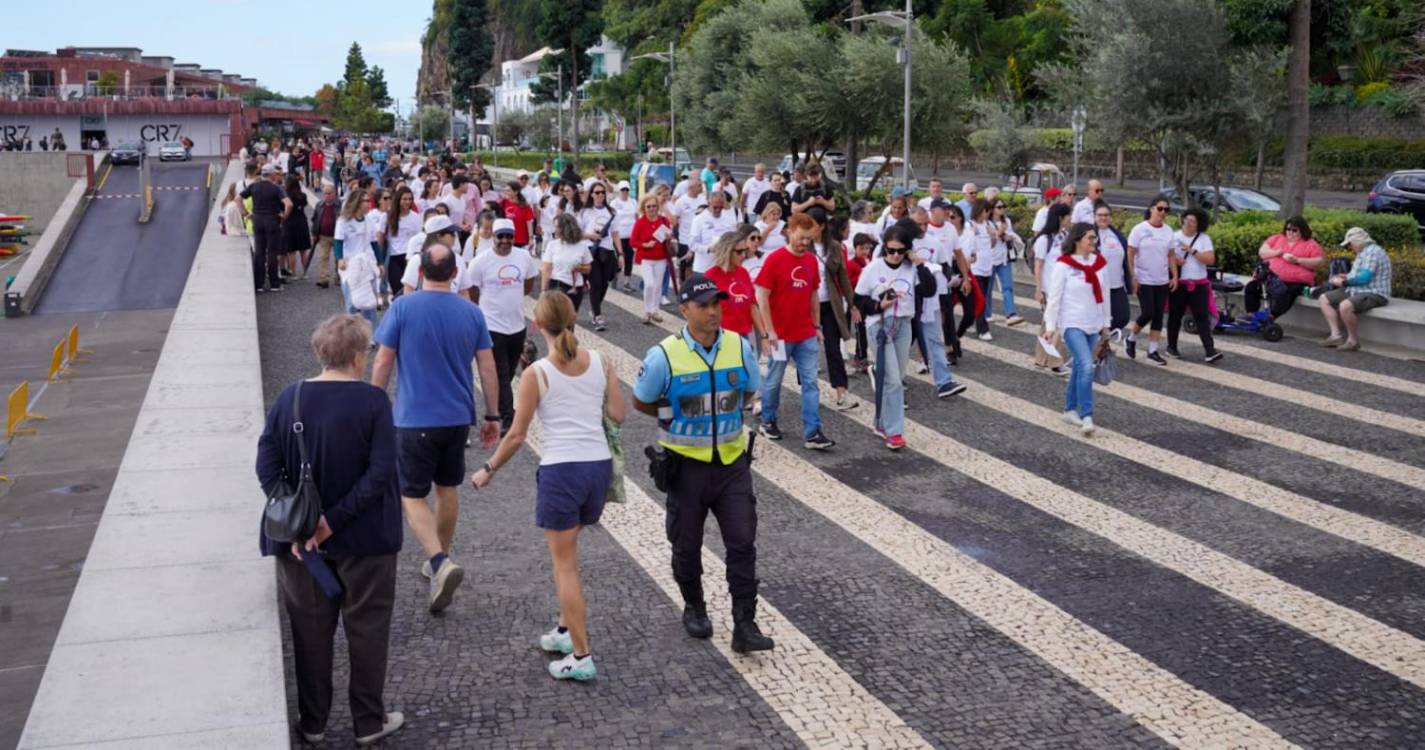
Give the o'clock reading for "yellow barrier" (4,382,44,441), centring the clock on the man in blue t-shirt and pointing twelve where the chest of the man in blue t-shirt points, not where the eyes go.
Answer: The yellow barrier is roughly at 11 o'clock from the man in blue t-shirt.

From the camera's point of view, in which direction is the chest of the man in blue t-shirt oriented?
away from the camera

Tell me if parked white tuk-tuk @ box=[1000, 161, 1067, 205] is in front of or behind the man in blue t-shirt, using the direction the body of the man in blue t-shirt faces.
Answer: in front

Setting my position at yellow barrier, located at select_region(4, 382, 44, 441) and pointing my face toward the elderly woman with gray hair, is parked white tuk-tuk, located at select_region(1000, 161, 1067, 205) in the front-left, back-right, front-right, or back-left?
back-left

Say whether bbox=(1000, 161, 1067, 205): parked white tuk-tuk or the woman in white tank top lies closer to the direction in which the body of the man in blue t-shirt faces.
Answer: the parked white tuk-tuk

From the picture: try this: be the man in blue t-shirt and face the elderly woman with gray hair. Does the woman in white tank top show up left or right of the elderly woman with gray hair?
left

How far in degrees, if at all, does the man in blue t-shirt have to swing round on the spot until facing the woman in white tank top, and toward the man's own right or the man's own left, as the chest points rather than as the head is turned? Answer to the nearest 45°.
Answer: approximately 135° to the man's own right

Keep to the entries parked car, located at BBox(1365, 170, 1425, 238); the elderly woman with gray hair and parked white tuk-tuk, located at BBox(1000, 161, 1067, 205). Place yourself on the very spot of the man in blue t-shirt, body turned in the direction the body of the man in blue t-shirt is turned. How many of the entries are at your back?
1

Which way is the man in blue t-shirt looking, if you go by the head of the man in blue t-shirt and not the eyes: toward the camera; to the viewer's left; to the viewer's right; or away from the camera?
away from the camera

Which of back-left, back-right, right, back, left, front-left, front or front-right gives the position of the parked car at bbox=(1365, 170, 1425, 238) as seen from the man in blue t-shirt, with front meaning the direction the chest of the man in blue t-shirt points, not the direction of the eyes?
front-right

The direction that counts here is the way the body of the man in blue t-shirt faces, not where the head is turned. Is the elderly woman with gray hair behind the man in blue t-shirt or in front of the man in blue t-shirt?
behind

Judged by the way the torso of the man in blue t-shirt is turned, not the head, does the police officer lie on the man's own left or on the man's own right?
on the man's own right
